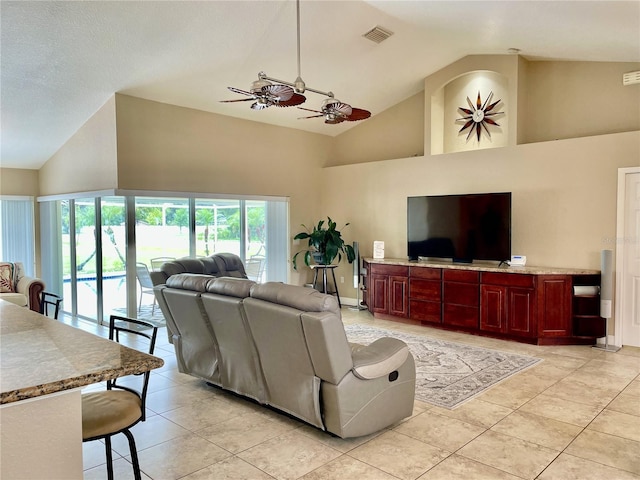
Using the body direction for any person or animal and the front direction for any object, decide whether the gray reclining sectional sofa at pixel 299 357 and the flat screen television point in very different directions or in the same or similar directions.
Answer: very different directions

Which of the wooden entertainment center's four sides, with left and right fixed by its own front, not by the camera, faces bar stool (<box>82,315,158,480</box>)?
front

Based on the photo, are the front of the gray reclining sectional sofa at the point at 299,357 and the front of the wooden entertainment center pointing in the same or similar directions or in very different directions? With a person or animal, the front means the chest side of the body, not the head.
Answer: very different directions

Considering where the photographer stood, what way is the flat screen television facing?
facing the viewer and to the left of the viewer

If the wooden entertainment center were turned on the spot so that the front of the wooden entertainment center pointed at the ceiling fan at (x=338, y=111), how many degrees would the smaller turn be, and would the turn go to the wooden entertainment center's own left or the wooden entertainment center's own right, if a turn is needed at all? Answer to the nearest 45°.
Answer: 0° — it already faces it

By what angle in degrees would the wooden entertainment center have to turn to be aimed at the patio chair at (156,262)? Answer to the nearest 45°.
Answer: approximately 45° to its right

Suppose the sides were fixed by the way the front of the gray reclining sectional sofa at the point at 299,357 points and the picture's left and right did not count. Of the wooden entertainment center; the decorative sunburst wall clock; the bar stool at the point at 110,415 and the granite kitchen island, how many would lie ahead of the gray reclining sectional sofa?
2

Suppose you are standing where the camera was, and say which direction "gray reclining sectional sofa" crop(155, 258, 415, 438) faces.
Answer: facing away from the viewer and to the right of the viewer

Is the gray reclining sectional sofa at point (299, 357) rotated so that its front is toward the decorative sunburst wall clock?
yes

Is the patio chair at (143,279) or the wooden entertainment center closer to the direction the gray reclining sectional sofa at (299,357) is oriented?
the wooden entertainment center

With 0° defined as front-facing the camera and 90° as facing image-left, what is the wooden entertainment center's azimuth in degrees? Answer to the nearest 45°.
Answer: approximately 45°

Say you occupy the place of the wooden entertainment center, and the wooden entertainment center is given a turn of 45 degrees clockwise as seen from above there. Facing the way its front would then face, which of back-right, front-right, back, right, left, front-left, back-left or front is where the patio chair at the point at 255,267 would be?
front

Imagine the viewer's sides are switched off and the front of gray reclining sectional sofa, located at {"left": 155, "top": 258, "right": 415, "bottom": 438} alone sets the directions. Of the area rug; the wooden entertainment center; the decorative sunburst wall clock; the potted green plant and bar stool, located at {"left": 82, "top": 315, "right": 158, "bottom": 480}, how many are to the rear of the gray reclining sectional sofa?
1

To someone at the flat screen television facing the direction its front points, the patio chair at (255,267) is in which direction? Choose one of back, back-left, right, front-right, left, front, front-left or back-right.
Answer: front-right
